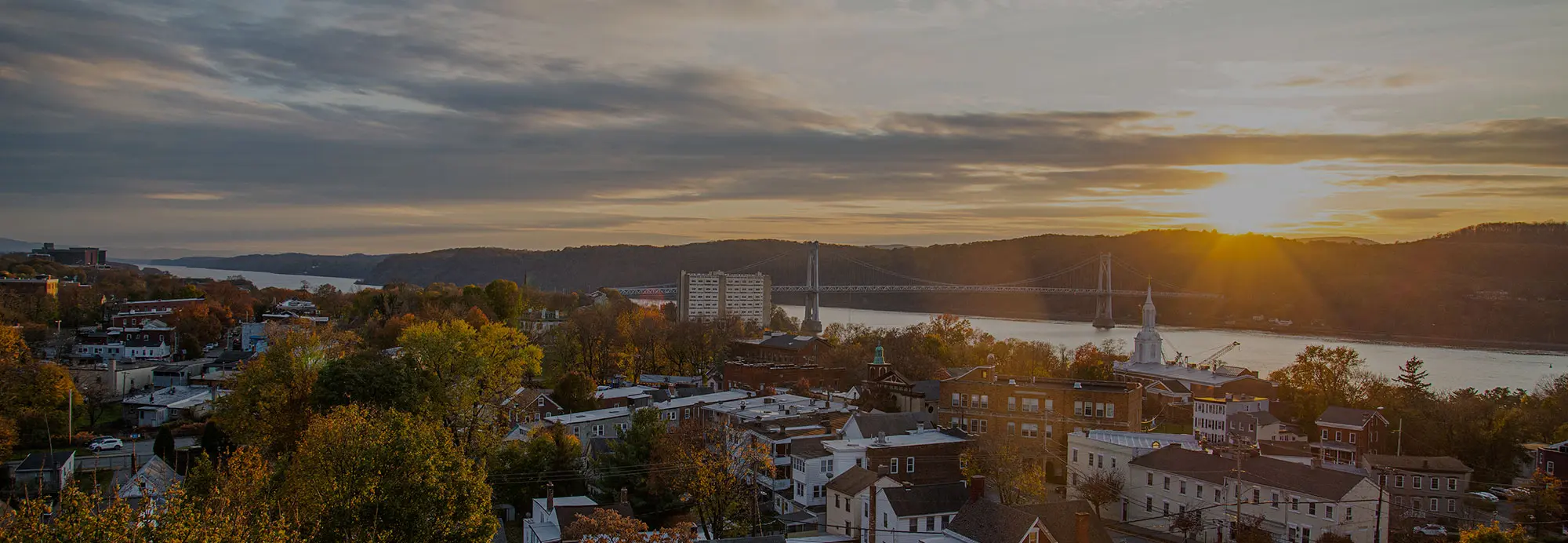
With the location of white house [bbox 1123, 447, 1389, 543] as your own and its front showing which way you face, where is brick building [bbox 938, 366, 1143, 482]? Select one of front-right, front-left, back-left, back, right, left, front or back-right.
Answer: right

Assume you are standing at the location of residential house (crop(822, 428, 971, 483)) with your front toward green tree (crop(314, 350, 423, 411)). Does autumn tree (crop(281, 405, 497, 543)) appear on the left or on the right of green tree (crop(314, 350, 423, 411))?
left

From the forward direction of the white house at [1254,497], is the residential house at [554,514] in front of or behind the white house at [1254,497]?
in front

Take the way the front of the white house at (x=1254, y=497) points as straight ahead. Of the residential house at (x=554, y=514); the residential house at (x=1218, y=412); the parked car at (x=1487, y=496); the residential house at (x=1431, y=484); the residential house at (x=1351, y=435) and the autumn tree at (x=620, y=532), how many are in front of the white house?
2

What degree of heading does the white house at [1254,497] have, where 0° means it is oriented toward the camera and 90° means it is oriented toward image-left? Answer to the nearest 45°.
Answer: approximately 45°

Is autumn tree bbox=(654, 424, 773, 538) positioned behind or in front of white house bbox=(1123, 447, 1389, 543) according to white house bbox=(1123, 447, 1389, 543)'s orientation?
in front

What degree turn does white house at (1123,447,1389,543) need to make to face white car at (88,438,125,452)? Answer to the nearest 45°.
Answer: approximately 45° to its right

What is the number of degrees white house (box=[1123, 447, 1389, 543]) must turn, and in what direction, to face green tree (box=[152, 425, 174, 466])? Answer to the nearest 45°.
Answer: approximately 45° to its right
